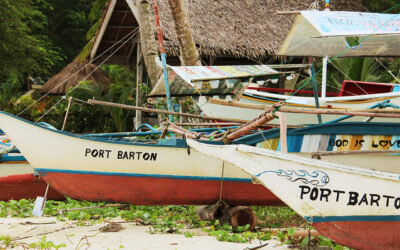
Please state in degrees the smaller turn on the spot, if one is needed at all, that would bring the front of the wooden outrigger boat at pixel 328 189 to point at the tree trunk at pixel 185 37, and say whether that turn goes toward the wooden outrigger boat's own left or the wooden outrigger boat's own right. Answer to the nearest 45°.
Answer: approximately 45° to the wooden outrigger boat's own right

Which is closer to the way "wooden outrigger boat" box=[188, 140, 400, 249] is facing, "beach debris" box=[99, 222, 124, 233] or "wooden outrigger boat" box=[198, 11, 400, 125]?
the beach debris

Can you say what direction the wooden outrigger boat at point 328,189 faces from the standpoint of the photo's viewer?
facing to the left of the viewer

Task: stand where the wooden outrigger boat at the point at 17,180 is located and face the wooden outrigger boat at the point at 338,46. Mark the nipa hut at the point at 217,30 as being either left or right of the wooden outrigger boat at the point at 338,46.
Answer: left

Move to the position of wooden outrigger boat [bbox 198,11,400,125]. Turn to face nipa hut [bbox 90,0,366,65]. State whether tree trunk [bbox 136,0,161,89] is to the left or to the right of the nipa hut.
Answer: left

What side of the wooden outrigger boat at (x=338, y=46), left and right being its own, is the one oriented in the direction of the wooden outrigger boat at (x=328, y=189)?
left

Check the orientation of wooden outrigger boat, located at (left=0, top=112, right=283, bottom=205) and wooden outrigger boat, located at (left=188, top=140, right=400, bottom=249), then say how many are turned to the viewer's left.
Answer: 2

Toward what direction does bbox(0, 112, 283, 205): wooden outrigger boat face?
to the viewer's left

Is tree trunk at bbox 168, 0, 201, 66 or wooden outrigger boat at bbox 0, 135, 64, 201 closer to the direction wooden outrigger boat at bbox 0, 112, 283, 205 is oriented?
the wooden outrigger boat

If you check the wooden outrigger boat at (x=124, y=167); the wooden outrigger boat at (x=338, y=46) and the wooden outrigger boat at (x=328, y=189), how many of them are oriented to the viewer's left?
3

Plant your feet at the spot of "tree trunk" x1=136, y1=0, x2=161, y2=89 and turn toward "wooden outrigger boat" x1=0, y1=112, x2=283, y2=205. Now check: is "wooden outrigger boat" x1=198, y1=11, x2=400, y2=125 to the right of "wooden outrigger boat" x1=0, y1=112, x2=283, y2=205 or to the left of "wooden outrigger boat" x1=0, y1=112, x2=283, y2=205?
left

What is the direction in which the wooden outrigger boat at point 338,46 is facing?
to the viewer's left

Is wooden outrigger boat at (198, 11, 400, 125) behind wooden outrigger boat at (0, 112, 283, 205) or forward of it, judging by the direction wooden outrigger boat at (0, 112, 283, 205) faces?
behind
